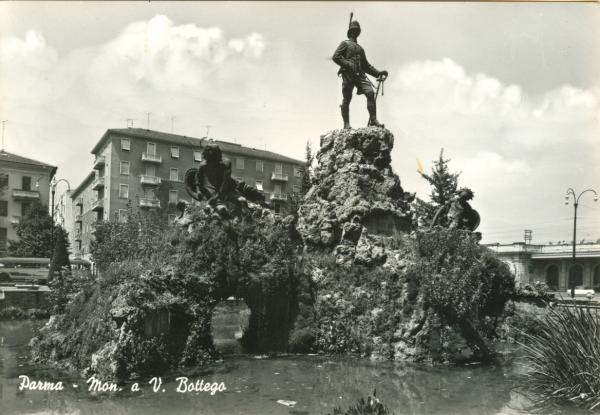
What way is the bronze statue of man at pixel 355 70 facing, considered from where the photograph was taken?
facing the viewer and to the right of the viewer

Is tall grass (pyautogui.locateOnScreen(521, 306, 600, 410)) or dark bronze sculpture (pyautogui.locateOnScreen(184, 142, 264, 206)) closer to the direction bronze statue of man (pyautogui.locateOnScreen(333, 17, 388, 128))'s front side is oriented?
the tall grass

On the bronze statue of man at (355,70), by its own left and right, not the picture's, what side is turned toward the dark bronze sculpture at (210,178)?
right

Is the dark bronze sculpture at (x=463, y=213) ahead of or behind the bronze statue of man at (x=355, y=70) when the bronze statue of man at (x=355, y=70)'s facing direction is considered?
ahead

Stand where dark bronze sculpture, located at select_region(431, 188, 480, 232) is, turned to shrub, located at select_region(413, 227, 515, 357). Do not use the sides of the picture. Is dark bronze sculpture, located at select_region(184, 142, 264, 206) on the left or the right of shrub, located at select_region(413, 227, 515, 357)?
right

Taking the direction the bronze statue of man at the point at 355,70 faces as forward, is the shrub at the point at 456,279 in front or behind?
in front

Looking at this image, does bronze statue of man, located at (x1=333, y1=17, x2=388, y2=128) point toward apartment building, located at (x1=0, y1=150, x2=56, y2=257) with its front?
no

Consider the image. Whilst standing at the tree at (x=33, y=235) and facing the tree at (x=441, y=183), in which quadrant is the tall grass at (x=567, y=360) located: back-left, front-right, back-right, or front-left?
front-right

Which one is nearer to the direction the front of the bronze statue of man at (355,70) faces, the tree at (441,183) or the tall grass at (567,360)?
the tall grass

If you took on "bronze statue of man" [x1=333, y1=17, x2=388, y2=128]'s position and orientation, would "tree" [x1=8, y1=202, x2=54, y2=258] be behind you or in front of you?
behind

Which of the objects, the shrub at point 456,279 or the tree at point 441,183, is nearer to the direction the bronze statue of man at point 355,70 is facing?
the shrub

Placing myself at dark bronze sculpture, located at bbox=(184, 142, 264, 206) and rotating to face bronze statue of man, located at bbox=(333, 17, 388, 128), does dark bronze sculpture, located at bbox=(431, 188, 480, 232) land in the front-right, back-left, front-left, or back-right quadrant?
front-right

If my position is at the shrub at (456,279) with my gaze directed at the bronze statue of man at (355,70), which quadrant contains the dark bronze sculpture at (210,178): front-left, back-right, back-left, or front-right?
front-left
